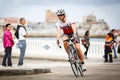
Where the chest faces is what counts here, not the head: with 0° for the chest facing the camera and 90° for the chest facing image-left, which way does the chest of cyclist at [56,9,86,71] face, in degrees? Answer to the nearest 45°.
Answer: approximately 0°

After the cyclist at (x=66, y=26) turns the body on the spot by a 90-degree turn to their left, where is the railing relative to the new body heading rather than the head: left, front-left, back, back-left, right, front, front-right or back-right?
left
